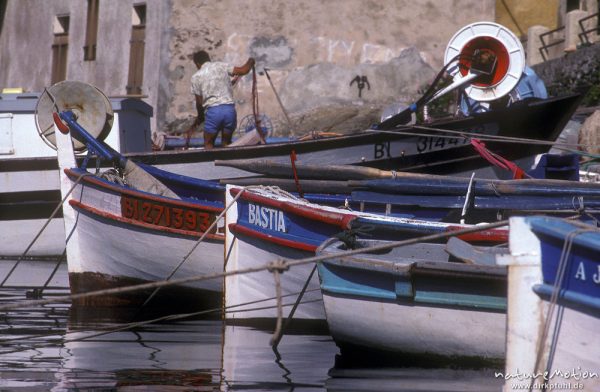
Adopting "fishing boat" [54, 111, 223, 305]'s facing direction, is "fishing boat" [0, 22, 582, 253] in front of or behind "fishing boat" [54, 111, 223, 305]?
behind

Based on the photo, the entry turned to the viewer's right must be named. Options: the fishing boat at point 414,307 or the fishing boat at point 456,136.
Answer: the fishing boat at point 456,136

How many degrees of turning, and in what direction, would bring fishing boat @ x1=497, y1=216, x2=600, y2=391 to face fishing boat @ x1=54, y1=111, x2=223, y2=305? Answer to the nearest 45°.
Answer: approximately 90° to its right

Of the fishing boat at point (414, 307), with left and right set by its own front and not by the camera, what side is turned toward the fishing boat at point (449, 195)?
right

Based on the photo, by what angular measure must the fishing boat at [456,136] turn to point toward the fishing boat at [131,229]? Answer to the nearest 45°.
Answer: approximately 135° to its right

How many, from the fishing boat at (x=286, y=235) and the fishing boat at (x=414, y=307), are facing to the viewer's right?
0

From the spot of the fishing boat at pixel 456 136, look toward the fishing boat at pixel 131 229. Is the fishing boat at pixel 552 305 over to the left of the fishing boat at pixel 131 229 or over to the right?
left

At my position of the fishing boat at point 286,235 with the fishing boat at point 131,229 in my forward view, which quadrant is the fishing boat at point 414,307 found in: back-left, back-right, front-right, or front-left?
back-left

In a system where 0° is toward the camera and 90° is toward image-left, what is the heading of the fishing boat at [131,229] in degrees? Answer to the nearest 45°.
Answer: approximately 45°

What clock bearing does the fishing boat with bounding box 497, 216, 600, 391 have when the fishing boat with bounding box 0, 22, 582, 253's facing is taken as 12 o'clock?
the fishing boat with bounding box 497, 216, 600, 391 is roughly at 3 o'clock from the fishing boat with bounding box 0, 22, 582, 253.

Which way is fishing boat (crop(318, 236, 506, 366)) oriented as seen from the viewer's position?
to the viewer's left

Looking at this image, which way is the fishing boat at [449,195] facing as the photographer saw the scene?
facing to the left of the viewer
